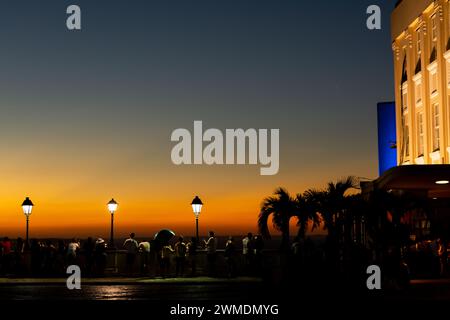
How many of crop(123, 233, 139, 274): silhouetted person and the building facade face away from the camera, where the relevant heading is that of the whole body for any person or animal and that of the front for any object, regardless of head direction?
1

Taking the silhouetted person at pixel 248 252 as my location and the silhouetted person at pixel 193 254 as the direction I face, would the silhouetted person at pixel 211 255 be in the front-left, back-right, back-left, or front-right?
front-left

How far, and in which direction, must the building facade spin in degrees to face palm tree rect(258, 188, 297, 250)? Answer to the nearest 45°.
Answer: approximately 45° to its right

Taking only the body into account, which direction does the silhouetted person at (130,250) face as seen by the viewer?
away from the camera

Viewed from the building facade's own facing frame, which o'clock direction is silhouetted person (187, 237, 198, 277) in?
The silhouetted person is roughly at 1 o'clock from the building facade.

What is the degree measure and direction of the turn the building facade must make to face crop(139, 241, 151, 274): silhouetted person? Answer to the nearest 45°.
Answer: approximately 45° to its right

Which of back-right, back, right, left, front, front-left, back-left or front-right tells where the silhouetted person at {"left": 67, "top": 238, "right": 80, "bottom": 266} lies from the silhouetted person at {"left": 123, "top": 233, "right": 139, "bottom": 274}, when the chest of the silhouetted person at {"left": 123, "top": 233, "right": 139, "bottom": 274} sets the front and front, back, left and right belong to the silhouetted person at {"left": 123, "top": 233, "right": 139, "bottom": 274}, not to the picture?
left

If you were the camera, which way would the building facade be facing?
facing the viewer and to the left of the viewer

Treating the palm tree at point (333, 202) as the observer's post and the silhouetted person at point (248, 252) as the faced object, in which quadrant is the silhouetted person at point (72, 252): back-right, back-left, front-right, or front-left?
front-left

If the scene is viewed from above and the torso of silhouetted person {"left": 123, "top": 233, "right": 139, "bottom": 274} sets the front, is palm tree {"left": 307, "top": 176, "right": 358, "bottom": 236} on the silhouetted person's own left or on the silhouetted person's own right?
on the silhouetted person's own right

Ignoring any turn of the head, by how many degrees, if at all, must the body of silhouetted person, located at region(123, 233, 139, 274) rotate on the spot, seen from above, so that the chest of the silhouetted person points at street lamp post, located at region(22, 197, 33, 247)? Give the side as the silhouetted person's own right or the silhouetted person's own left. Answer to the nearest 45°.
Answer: approximately 45° to the silhouetted person's own left

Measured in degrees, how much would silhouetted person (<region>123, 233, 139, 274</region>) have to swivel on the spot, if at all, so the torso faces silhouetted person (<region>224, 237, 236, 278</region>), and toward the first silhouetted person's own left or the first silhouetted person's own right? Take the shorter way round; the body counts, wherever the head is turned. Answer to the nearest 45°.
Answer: approximately 90° to the first silhouetted person's own right

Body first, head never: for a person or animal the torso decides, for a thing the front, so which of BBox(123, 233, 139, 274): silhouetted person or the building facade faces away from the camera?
the silhouetted person
